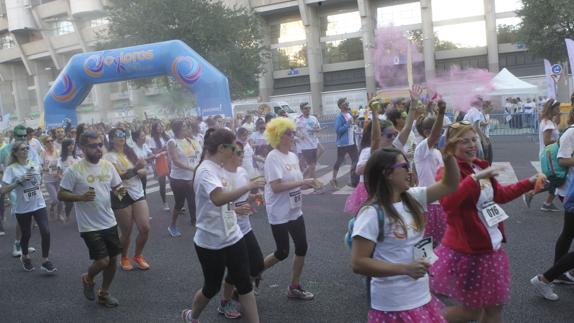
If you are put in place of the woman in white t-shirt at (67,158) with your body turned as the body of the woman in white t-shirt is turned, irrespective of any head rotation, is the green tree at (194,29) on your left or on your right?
on your left

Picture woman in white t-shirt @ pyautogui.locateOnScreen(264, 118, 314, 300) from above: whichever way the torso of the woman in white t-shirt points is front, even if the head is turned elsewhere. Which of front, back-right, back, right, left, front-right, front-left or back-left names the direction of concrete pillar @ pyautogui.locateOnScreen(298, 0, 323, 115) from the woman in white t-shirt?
back-left

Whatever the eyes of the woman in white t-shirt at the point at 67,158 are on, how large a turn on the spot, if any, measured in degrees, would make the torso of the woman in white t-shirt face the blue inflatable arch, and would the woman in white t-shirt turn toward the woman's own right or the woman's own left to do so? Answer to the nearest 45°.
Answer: approximately 135° to the woman's own left

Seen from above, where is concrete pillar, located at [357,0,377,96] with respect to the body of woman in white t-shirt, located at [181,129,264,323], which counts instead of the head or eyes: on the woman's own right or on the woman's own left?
on the woman's own left

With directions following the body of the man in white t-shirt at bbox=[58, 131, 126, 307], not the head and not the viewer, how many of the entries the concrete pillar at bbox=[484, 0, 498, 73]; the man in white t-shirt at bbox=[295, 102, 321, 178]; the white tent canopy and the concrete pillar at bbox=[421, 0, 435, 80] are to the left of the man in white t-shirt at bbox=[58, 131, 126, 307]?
4

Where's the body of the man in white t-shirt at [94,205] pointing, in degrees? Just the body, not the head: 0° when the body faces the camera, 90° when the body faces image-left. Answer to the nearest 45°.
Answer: approximately 315°
